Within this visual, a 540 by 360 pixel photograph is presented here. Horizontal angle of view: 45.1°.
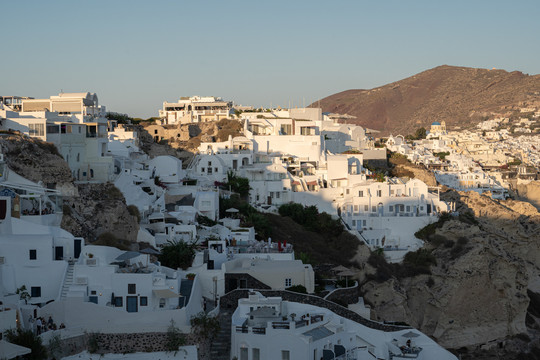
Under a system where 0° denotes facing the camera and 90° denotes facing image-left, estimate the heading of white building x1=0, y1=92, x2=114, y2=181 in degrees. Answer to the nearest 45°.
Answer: approximately 0°

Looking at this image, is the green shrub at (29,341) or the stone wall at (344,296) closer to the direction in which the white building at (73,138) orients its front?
the green shrub

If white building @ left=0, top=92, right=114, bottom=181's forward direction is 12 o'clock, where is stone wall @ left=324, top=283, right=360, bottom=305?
The stone wall is roughly at 10 o'clock from the white building.

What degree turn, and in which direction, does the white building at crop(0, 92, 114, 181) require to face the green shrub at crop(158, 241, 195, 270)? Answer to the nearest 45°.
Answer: approximately 45° to its left

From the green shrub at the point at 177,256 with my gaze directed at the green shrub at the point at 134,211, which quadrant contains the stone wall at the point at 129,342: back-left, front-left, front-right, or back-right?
back-left

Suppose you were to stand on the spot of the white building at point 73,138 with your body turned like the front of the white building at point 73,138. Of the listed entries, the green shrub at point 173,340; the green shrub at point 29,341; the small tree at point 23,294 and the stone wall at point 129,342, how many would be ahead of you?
4

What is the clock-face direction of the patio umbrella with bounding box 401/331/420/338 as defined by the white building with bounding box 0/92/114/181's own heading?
The patio umbrella is roughly at 10 o'clock from the white building.

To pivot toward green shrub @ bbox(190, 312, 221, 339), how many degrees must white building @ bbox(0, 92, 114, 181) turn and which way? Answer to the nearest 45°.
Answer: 0° — it already faces it

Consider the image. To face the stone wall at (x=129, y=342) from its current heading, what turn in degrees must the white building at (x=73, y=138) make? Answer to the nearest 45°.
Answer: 0° — it already faces it
